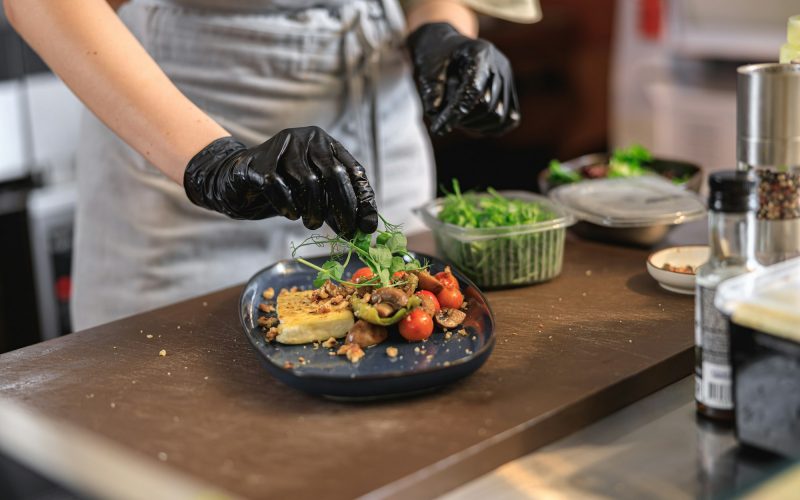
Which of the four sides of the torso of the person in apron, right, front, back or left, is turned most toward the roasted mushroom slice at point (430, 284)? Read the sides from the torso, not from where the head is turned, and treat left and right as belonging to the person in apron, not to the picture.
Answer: front

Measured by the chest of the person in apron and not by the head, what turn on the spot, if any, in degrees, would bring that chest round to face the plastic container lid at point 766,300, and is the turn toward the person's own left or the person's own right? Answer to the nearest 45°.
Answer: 0° — they already face it

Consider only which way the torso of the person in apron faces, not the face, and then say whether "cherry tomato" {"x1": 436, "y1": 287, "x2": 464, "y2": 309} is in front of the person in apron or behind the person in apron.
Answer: in front

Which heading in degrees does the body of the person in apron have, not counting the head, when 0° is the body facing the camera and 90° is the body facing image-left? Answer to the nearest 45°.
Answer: approximately 315°

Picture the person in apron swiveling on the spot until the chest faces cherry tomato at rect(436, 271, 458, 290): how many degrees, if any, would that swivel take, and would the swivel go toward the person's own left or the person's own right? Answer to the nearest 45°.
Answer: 0° — they already face it
